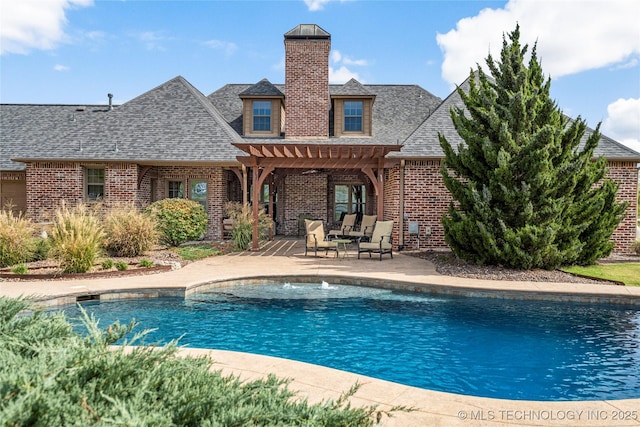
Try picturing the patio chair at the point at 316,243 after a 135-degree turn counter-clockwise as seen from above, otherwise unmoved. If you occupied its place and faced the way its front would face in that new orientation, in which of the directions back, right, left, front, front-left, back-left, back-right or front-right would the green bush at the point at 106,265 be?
back-left

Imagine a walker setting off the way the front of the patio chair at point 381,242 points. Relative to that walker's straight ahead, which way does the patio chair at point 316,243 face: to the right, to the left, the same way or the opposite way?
to the left

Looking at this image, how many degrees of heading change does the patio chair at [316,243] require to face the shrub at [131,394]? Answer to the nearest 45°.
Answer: approximately 45° to its right

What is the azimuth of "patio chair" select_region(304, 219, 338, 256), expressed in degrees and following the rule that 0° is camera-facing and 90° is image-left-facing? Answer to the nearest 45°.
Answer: approximately 315°

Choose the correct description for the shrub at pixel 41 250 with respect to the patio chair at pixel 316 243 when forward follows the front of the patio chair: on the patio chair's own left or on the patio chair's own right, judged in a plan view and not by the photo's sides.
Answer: on the patio chair's own right
